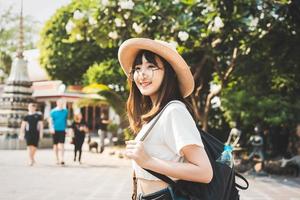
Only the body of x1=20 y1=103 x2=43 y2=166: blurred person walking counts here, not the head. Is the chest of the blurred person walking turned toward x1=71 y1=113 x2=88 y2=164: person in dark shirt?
no

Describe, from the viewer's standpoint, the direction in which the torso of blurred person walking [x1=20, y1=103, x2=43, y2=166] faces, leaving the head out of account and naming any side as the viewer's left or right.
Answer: facing the viewer

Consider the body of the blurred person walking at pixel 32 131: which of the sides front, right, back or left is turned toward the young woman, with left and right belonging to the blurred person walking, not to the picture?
front

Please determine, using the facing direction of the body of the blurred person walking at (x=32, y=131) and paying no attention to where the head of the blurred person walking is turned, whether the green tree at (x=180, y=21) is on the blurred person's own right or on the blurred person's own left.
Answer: on the blurred person's own left

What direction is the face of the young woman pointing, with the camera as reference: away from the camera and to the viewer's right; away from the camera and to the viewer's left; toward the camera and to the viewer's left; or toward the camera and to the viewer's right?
toward the camera and to the viewer's left

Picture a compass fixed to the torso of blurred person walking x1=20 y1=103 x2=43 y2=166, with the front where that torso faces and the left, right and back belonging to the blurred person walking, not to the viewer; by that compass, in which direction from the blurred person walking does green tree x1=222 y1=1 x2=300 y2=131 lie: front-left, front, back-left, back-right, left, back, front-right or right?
left

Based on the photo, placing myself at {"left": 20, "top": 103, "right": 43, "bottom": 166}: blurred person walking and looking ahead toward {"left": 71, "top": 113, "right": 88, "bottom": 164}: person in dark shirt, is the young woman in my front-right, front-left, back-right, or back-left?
back-right
